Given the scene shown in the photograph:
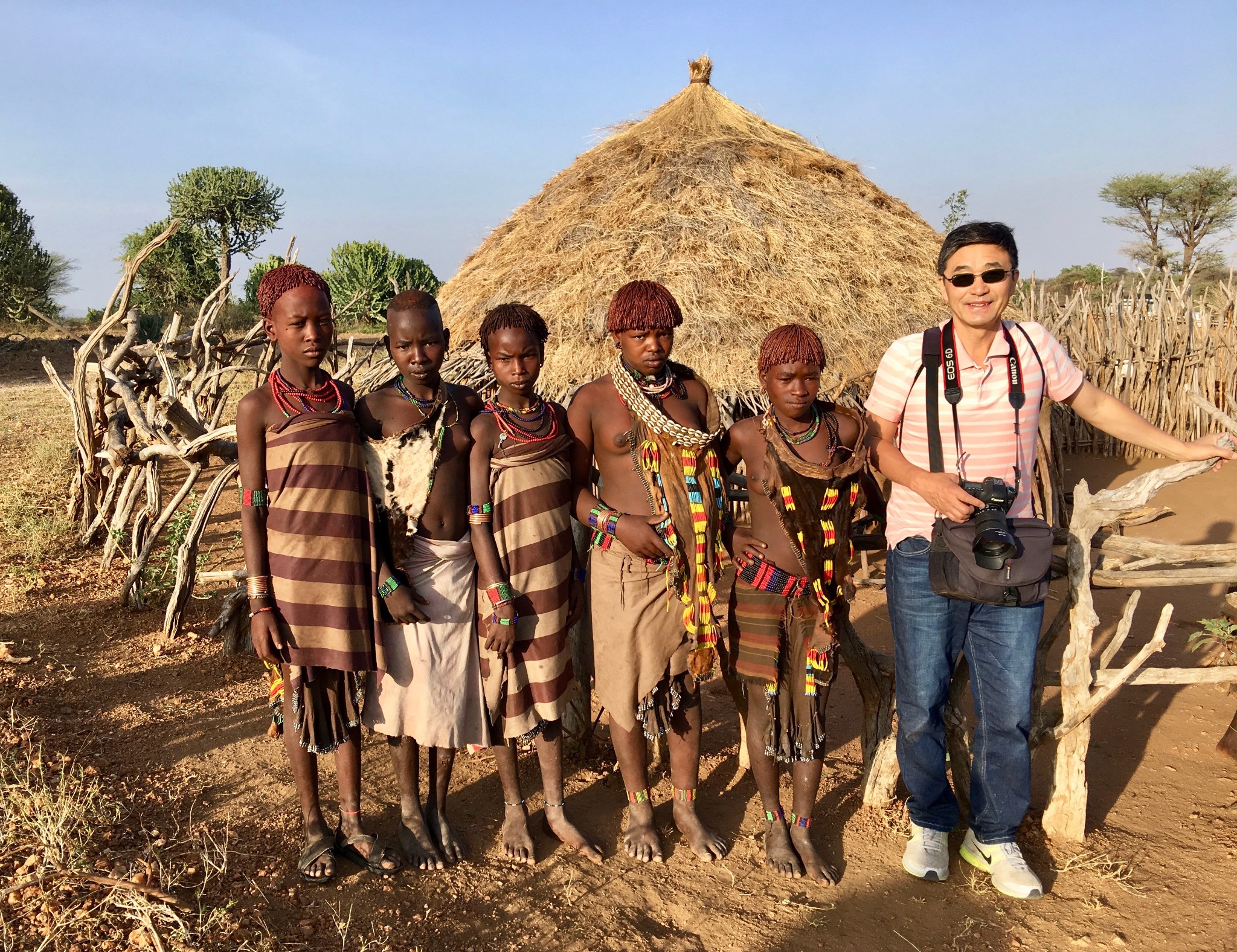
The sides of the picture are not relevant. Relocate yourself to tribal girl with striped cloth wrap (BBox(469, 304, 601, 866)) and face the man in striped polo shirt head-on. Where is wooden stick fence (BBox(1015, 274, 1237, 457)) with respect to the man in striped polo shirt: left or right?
left

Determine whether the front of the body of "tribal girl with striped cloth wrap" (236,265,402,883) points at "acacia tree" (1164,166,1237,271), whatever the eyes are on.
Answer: no

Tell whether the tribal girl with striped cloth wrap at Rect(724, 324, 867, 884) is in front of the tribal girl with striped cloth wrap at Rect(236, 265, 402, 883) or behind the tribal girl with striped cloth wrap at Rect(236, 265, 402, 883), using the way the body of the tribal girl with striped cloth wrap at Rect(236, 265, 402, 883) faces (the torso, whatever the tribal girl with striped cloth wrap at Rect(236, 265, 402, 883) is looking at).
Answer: in front

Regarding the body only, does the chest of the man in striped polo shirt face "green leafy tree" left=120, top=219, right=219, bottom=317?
no

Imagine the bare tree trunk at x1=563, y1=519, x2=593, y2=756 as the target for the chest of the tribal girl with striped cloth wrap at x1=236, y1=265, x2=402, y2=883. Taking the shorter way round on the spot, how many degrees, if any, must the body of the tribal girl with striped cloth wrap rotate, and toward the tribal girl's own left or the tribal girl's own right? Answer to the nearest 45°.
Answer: approximately 90° to the tribal girl's own left

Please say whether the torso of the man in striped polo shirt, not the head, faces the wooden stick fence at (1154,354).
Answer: no

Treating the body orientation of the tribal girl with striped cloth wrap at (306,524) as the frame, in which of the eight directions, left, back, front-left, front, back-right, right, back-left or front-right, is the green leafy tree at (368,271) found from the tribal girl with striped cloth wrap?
back-left

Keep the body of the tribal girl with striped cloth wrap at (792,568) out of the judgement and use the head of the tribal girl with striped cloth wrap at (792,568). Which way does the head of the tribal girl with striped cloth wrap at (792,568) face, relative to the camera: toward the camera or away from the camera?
toward the camera

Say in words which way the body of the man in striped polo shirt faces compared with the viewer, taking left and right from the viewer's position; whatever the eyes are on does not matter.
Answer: facing the viewer

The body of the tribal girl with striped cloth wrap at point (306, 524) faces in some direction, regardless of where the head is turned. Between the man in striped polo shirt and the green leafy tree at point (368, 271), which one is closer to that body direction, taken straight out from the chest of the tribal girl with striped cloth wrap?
the man in striped polo shirt

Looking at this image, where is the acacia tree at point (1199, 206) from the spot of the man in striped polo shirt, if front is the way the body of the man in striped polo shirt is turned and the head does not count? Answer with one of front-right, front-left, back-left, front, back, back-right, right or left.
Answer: back

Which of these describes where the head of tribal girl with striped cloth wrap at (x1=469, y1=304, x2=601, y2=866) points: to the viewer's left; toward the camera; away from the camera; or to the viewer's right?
toward the camera

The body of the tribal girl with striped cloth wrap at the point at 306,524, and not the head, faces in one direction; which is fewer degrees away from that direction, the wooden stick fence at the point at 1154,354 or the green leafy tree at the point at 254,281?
the wooden stick fence

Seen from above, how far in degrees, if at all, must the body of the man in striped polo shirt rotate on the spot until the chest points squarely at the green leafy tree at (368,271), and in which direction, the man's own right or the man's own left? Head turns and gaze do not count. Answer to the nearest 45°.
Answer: approximately 135° to the man's own right

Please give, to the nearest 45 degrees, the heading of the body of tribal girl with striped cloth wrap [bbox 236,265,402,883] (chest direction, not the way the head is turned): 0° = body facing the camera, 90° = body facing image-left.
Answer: approximately 315°

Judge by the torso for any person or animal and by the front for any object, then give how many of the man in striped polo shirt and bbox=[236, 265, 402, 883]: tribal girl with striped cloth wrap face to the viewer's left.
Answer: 0

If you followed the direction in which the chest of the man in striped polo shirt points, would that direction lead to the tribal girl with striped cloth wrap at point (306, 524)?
no

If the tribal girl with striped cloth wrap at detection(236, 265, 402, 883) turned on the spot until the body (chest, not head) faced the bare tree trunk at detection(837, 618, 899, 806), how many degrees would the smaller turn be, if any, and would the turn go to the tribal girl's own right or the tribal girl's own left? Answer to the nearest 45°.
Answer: approximately 45° to the tribal girl's own left
